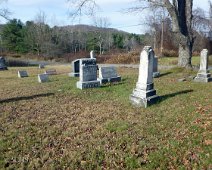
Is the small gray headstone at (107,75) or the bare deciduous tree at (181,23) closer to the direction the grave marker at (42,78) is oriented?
the small gray headstone

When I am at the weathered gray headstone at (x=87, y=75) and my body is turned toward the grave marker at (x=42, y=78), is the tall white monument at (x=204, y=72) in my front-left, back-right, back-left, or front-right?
back-right

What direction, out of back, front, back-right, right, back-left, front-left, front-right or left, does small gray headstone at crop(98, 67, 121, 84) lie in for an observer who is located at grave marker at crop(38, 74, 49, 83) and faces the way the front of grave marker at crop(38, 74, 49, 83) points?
front-left

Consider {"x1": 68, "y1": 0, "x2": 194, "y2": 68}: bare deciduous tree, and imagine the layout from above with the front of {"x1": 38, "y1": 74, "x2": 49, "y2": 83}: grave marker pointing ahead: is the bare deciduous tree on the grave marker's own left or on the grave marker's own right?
on the grave marker's own left

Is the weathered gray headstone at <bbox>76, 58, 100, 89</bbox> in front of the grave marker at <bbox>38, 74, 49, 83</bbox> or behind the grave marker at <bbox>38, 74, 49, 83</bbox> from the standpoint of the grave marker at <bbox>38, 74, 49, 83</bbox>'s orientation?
in front

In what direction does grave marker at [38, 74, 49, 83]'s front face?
toward the camera

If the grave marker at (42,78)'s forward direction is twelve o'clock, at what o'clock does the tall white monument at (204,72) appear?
The tall white monument is roughly at 10 o'clock from the grave marker.
